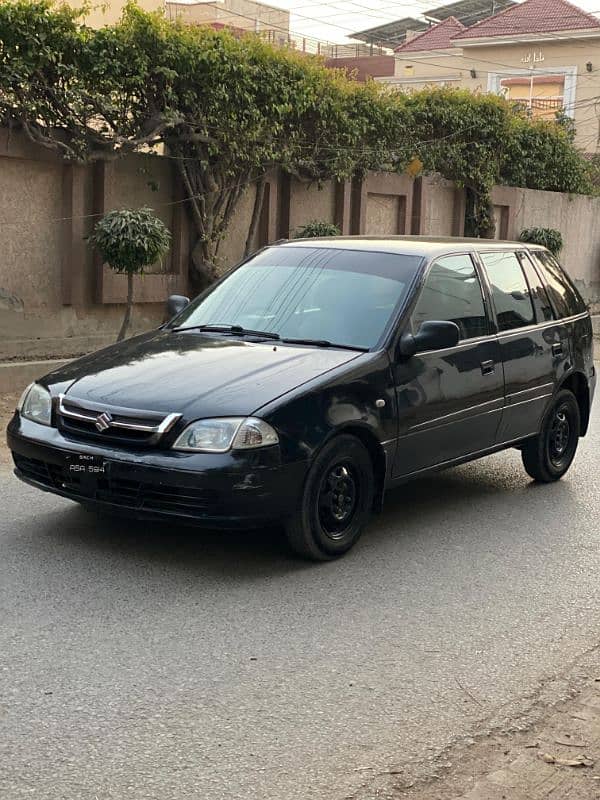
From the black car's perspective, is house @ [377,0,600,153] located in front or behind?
behind

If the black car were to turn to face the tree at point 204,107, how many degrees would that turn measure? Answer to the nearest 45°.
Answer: approximately 135° to its right

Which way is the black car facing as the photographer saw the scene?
facing the viewer and to the left of the viewer

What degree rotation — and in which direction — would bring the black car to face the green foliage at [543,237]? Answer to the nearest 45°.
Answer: approximately 135° to its right

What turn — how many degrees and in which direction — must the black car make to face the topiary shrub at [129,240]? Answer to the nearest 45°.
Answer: approximately 135° to its right

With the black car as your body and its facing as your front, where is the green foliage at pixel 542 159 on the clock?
The green foliage is roughly at 5 o'clock from the black car.

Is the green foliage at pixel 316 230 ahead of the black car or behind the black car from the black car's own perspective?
behind
